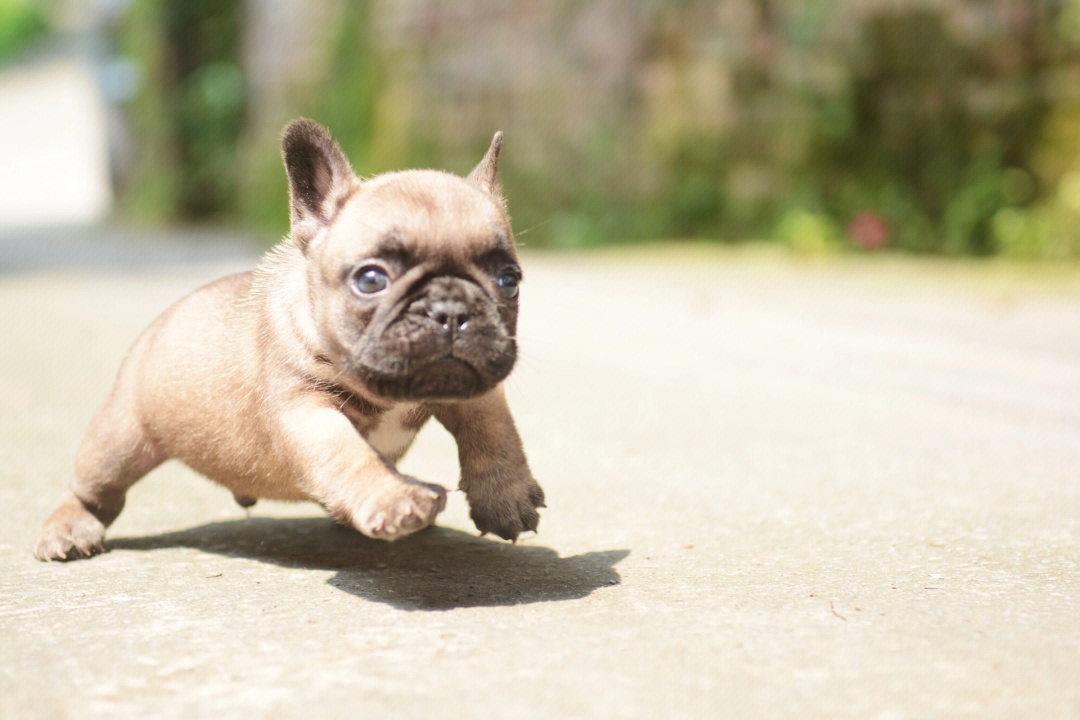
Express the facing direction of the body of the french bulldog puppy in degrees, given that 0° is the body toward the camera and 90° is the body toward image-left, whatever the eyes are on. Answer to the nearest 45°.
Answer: approximately 315°

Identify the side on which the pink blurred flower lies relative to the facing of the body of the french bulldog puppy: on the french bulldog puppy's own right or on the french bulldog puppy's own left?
on the french bulldog puppy's own left
